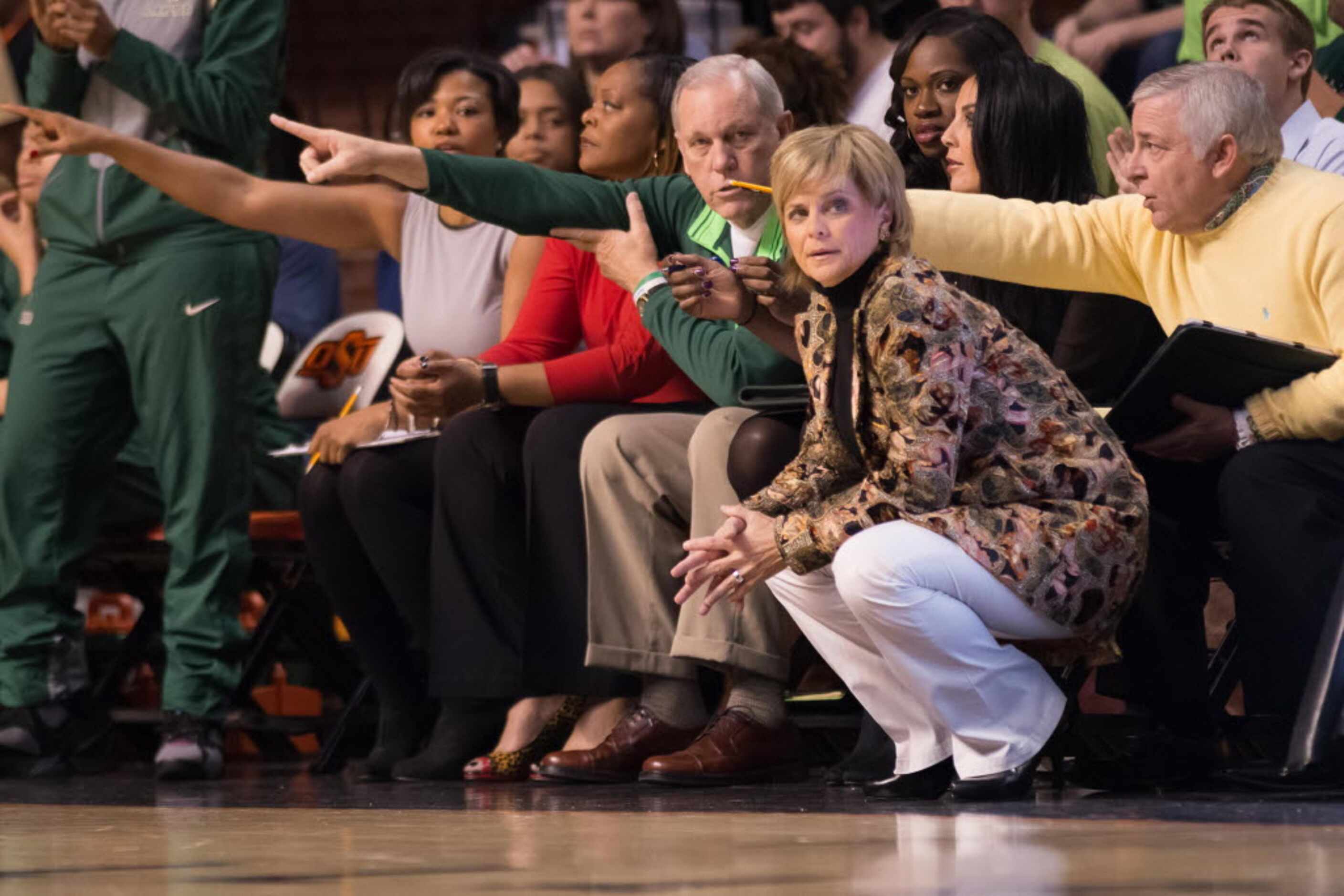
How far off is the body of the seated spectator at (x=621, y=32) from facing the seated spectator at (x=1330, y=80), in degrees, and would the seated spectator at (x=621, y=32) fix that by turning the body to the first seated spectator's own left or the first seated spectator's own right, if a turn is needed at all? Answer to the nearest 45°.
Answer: approximately 90° to the first seated spectator's own left

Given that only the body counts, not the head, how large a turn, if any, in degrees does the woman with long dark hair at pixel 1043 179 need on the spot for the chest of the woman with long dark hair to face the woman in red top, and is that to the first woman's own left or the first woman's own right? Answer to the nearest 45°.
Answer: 0° — they already face them

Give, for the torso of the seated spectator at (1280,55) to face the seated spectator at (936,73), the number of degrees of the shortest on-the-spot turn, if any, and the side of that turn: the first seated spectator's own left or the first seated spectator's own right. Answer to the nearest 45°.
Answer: approximately 45° to the first seated spectator's own right

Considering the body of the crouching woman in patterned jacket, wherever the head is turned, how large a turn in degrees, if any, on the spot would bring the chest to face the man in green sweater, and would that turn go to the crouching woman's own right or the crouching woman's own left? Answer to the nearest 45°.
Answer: approximately 90° to the crouching woman's own right

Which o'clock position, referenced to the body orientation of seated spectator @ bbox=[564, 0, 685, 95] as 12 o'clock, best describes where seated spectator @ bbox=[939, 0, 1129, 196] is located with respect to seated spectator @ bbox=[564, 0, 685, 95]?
seated spectator @ bbox=[939, 0, 1129, 196] is roughly at 9 o'clock from seated spectator @ bbox=[564, 0, 685, 95].

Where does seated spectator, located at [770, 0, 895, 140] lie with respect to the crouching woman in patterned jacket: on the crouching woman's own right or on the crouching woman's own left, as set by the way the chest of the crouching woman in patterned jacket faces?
on the crouching woman's own right

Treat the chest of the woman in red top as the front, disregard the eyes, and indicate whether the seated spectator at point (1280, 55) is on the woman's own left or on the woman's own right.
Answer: on the woman's own left

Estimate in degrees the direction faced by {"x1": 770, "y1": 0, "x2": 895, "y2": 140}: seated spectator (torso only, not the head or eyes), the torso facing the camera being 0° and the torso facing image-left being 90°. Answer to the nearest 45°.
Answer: approximately 45°

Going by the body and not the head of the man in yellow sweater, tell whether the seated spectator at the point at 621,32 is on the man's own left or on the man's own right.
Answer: on the man's own right

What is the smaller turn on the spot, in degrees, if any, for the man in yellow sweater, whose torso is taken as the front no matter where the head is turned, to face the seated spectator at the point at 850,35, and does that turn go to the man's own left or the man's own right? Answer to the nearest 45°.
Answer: approximately 90° to the man's own right

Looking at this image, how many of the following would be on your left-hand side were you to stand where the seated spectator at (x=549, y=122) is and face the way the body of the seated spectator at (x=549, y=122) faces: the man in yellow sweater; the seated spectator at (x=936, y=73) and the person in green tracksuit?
2
